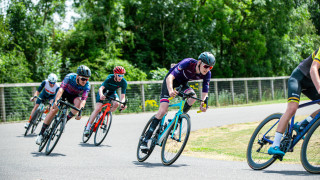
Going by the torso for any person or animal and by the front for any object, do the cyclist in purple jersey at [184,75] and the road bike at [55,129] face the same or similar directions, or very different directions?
same or similar directions

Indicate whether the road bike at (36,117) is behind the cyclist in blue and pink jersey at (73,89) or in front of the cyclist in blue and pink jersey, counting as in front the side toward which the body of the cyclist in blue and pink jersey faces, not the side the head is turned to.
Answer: behind

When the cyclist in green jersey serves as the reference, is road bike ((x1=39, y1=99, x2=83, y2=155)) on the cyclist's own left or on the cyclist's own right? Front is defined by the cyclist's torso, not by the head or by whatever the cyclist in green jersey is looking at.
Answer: on the cyclist's own right

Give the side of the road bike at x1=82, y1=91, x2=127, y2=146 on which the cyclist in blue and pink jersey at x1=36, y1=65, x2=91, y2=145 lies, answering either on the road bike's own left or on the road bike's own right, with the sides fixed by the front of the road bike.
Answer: on the road bike's own right

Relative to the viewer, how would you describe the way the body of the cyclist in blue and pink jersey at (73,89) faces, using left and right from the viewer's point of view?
facing the viewer and to the right of the viewer

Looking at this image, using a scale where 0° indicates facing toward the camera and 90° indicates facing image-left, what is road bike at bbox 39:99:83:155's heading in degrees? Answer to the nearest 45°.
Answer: approximately 315°

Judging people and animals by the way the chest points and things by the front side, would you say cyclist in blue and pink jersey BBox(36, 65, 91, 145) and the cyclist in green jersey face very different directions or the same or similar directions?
same or similar directions

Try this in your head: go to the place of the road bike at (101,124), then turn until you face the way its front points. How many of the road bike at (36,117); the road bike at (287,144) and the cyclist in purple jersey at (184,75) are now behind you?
1

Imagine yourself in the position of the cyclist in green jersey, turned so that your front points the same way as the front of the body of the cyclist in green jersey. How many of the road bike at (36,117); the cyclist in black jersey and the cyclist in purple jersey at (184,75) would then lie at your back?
1

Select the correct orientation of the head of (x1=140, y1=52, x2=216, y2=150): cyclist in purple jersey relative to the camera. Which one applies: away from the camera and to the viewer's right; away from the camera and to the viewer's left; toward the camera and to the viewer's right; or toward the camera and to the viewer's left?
toward the camera and to the viewer's right

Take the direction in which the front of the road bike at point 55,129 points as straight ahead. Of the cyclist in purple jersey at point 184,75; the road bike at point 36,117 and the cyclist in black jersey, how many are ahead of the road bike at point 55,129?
2

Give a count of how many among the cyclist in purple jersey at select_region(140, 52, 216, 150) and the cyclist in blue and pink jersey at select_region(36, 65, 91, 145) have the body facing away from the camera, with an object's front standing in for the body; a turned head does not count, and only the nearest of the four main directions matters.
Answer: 0

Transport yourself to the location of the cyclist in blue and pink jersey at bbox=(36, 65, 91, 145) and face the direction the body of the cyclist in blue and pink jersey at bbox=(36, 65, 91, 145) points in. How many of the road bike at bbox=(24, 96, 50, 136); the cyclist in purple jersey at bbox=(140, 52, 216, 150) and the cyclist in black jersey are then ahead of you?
2

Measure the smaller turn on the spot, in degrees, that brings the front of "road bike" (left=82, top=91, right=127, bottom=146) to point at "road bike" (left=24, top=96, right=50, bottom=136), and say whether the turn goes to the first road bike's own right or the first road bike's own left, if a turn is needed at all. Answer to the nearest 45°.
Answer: approximately 180°

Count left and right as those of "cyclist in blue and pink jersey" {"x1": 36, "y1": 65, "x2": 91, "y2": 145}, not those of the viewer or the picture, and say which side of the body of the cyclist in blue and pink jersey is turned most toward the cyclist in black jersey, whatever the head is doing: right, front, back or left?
front
